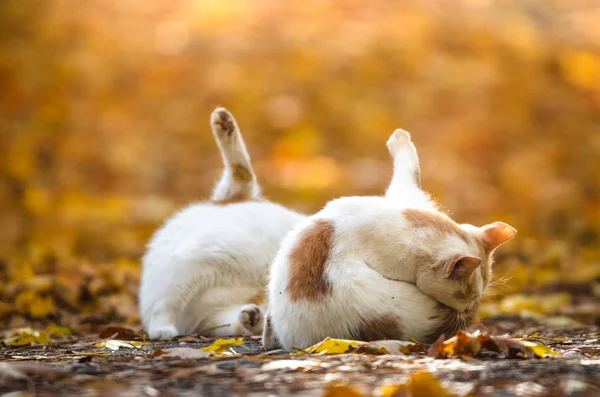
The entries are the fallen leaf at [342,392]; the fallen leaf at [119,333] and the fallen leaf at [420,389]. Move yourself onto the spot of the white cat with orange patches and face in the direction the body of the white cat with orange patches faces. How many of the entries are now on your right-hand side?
2

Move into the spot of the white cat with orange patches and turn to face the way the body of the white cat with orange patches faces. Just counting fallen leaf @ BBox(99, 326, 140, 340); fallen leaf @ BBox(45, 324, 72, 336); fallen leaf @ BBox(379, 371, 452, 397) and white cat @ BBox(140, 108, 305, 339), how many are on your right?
1

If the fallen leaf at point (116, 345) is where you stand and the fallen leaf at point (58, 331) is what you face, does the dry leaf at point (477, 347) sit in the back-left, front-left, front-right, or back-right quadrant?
back-right

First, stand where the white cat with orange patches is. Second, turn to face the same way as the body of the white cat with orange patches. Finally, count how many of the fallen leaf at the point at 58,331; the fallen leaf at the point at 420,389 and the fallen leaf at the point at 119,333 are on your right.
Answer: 1

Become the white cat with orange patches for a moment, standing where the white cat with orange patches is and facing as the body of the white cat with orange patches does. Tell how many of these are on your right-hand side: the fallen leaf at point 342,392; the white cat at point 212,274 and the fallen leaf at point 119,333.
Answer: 1

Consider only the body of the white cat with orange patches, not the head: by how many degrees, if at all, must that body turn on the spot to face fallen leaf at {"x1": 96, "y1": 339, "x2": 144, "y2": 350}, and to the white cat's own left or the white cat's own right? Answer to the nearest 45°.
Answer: approximately 180°

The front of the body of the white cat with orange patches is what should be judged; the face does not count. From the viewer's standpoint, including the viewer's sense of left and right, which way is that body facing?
facing to the right of the viewer

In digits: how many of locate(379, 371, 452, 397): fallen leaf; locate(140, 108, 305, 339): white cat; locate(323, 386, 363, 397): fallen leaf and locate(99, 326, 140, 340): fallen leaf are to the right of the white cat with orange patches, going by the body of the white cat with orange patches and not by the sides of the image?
2

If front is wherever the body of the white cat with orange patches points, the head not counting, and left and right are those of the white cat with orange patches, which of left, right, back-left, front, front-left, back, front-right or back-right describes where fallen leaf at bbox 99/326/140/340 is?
back-left

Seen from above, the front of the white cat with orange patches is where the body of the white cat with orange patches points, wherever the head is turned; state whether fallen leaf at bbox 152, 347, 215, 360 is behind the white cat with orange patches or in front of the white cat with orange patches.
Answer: behind

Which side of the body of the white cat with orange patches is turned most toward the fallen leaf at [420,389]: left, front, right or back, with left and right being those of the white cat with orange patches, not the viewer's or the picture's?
right

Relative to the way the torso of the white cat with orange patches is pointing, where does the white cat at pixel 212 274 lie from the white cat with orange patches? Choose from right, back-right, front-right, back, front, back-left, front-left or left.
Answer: back-left

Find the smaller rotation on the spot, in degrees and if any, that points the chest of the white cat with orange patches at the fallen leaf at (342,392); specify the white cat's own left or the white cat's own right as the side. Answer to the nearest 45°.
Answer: approximately 90° to the white cat's own right

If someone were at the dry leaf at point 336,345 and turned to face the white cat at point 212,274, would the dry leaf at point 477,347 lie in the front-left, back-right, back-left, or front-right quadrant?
back-right
